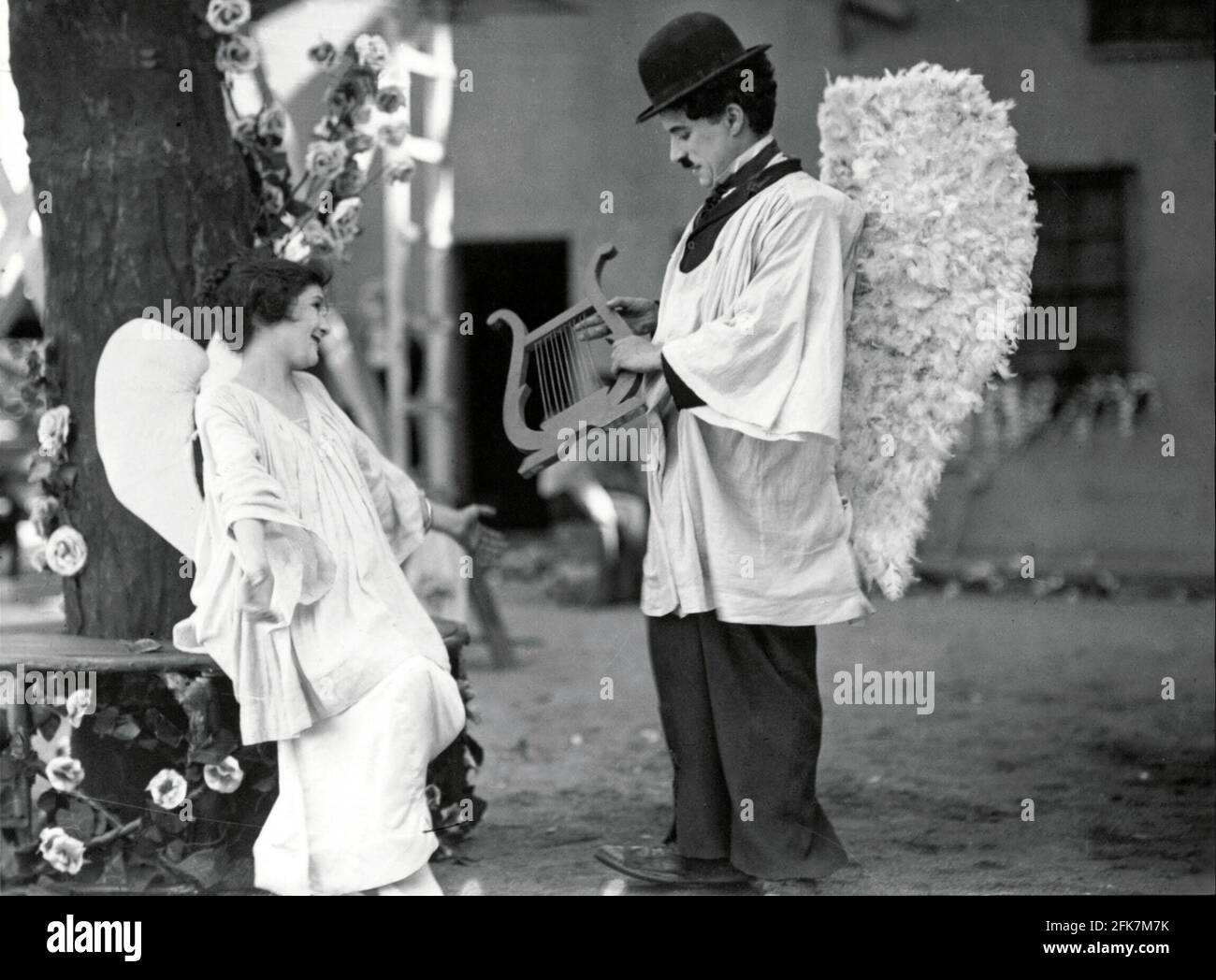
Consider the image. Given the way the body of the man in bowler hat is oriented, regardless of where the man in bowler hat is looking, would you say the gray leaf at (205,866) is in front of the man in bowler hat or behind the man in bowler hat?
in front

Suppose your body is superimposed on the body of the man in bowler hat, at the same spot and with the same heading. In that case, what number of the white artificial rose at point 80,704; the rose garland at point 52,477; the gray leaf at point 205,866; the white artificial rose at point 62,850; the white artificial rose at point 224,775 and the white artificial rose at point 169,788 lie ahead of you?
6

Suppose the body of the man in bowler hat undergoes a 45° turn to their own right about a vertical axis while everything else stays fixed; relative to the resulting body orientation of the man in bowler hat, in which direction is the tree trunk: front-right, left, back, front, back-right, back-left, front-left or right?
front-left

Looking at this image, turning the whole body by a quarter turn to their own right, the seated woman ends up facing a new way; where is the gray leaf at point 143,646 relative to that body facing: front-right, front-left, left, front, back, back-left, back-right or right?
right

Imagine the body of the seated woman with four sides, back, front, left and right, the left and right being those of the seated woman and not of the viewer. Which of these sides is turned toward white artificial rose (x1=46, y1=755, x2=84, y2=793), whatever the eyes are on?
back

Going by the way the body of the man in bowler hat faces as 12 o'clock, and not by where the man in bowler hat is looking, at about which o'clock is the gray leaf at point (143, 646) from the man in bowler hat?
The gray leaf is roughly at 12 o'clock from the man in bowler hat.

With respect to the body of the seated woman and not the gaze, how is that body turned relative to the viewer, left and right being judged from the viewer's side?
facing the viewer and to the right of the viewer

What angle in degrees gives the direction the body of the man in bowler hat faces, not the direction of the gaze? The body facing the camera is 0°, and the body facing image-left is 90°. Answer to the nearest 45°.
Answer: approximately 90°

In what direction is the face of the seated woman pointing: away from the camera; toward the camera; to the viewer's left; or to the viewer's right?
to the viewer's right

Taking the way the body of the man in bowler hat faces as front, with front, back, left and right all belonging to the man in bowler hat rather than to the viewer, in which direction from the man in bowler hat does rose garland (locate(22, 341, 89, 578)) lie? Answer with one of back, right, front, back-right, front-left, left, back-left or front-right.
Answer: front

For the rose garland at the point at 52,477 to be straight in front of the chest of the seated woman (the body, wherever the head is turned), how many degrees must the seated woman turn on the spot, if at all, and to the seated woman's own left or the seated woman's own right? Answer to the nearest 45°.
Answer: approximately 180°

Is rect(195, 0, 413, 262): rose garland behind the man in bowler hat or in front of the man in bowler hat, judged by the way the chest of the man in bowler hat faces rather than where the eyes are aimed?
in front

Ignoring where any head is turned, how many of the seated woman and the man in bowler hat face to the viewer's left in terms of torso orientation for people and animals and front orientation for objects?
1

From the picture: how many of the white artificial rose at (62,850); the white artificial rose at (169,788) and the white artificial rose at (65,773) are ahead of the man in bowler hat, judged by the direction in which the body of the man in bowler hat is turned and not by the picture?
3

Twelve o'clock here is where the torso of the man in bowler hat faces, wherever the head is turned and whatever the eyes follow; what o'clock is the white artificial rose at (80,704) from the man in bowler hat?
The white artificial rose is roughly at 12 o'clock from the man in bowler hat.

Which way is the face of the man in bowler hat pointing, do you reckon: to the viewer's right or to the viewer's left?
to the viewer's left
